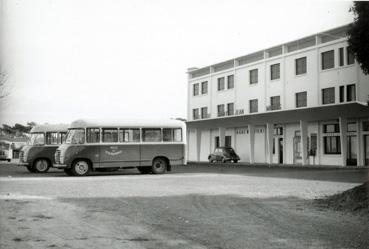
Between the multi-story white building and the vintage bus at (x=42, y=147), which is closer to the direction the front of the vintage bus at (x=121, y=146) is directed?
the vintage bus

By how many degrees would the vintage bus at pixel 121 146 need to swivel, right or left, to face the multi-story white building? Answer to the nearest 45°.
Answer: approximately 135° to its right

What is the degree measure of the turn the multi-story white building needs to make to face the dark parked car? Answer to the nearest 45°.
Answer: approximately 90° to its right

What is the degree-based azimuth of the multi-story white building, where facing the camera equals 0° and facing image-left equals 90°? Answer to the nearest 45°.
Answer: approximately 45°

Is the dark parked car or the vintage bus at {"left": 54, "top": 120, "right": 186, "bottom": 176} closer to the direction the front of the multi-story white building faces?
the vintage bus

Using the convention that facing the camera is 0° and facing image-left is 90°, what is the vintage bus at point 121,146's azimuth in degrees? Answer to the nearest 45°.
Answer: approximately 90°

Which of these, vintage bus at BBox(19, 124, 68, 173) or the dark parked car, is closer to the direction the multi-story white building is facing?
the vintage bus
